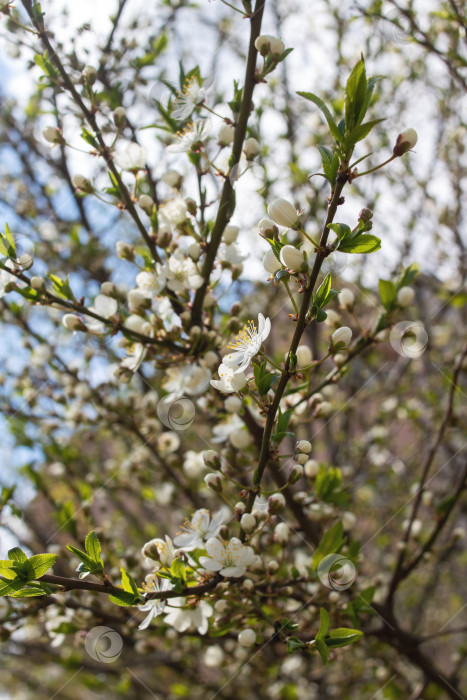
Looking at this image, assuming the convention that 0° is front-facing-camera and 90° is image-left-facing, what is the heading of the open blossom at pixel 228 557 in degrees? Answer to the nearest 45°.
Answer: approximately 0°
